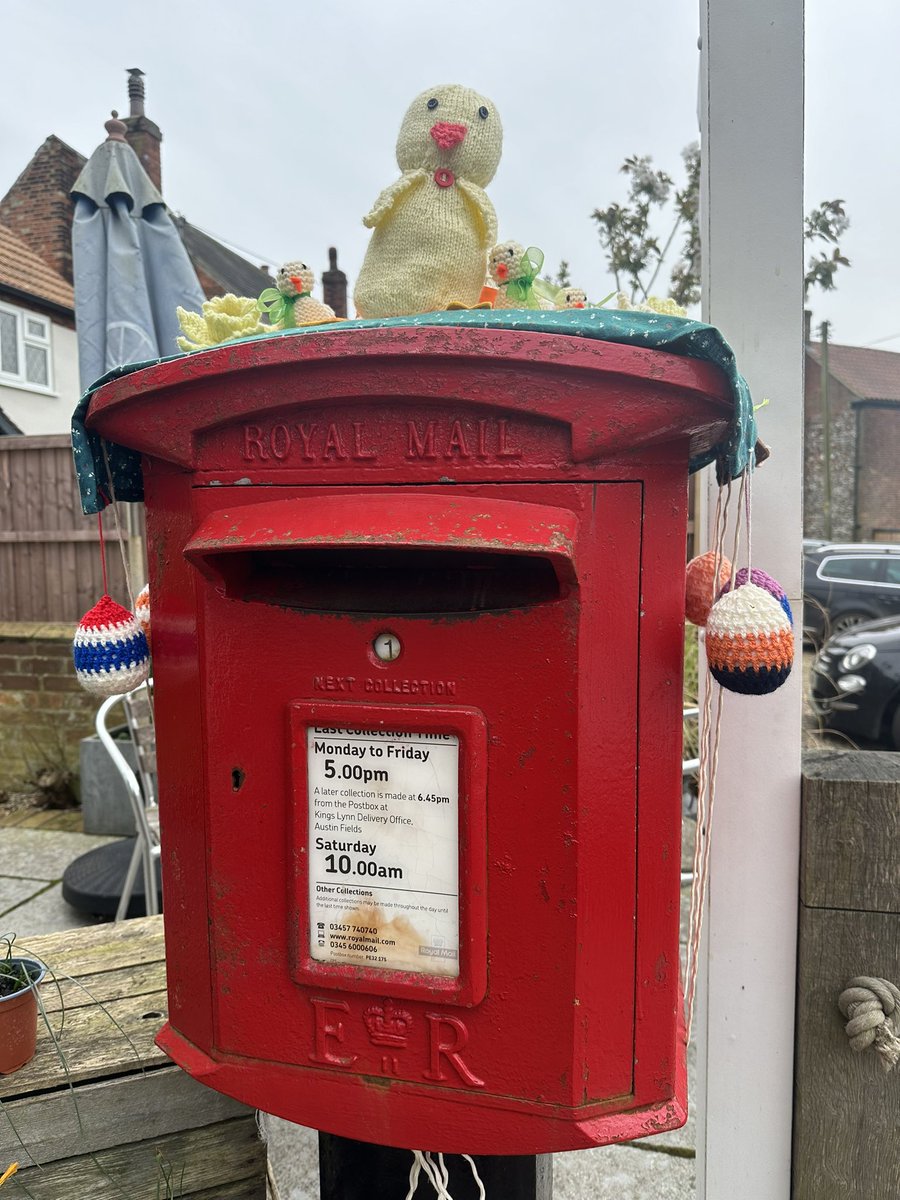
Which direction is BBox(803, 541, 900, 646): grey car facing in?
to the viewer's right

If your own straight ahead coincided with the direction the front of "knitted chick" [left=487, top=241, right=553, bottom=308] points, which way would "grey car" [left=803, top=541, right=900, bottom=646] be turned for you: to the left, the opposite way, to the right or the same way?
to the left

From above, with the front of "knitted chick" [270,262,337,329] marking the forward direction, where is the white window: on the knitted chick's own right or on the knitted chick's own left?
on the knitted chick's own right

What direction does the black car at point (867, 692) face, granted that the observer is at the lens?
facing the viewer and to the left of the viewer

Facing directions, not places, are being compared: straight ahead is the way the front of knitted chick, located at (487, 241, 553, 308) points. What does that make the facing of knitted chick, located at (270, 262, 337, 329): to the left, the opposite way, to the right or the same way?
the same way

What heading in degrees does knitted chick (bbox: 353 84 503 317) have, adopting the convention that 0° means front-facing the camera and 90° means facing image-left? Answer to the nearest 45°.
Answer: approximately 0°

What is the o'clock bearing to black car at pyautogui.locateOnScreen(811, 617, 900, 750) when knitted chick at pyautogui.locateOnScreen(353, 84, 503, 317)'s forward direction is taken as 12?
The black car is roughly at 7 o'clock from the knitted chick.

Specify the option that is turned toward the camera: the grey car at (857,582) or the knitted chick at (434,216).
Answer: the knitted chick

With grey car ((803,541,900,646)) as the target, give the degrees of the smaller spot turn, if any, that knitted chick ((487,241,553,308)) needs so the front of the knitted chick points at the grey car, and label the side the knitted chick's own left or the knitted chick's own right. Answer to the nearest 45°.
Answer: approximately 180°
